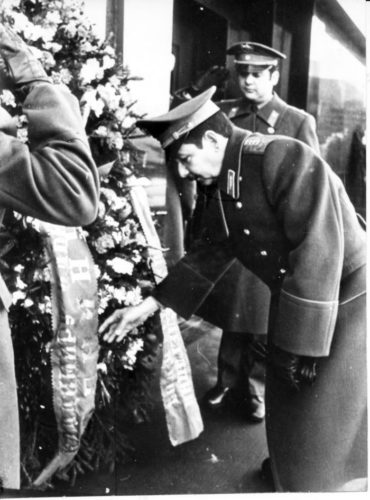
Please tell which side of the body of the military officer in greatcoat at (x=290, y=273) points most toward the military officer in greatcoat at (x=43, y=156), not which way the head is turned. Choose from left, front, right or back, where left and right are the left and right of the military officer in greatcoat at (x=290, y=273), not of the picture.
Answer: front

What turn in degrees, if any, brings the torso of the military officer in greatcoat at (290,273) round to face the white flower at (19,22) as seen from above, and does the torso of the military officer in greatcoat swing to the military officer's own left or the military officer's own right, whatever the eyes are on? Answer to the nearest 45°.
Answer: approximately 45° to the military officer's own right

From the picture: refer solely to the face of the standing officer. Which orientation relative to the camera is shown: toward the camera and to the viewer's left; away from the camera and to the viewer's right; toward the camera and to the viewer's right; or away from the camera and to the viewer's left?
toward the camera and to the viewer's left

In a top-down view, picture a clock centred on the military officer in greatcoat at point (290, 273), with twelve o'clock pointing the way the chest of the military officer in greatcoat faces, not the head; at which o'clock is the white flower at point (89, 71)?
The white flower is roughly at 2 o'clock from the military officer in greatcoat.

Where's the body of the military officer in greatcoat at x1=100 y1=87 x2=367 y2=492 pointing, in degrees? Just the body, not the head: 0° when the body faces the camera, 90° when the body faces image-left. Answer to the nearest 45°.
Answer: approximately 45°
